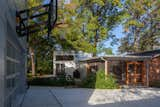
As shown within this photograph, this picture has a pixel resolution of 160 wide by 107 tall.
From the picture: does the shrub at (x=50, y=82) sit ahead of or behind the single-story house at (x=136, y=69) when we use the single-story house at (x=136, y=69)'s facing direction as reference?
ahead

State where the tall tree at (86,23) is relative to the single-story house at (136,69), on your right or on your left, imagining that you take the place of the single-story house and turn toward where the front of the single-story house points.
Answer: on your right

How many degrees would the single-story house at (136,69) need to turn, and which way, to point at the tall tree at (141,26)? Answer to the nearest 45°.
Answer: approximately 135° to its right

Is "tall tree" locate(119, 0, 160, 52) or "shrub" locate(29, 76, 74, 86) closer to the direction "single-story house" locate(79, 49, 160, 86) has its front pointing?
the shrub

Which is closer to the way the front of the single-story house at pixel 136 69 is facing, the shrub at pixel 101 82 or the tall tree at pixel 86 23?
the shrub

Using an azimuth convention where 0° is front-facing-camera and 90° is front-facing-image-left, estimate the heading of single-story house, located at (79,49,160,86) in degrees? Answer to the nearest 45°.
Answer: approximately 45°

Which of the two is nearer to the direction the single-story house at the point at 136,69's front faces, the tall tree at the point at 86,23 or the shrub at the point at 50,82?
the shrub
